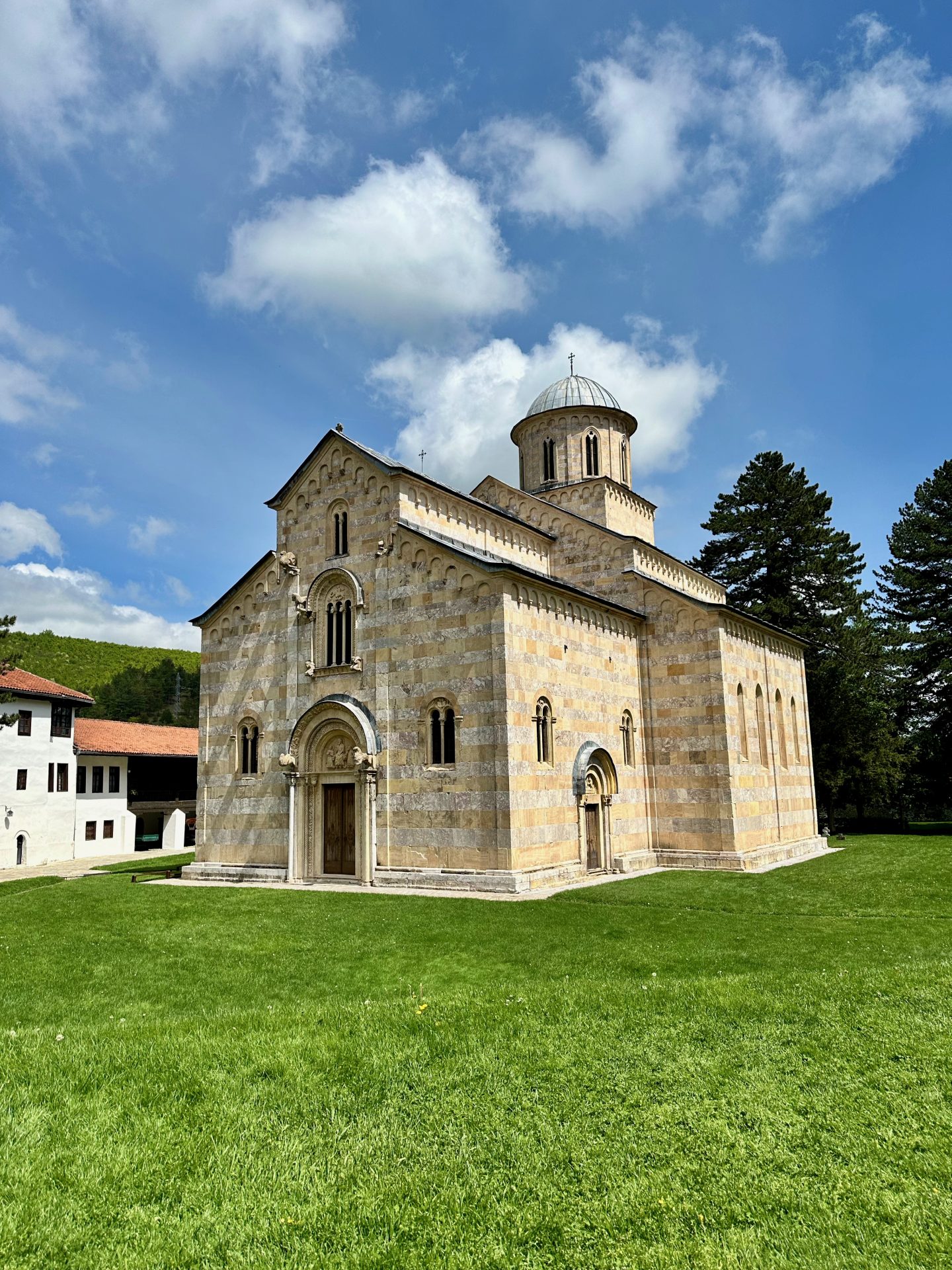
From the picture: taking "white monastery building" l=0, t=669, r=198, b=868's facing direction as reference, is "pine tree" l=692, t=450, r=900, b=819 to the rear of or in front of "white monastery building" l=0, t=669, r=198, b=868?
in front

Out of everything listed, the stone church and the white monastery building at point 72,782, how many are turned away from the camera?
0

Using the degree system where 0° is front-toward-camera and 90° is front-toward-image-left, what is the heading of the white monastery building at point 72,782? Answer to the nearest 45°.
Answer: approximately 315°

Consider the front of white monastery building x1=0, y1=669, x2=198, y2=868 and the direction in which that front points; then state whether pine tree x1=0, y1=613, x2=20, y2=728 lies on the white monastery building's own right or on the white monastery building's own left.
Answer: on the white monastery building's own right

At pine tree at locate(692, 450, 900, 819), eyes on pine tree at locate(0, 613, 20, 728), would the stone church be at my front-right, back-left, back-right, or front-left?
front-left

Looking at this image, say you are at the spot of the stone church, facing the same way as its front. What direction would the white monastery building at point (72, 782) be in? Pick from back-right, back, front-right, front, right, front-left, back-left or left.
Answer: right

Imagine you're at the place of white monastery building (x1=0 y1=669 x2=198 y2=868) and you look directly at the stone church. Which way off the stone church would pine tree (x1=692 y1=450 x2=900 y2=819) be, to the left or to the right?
left

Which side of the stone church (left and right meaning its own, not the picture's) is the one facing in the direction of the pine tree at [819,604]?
back

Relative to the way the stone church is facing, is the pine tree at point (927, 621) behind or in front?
behind
